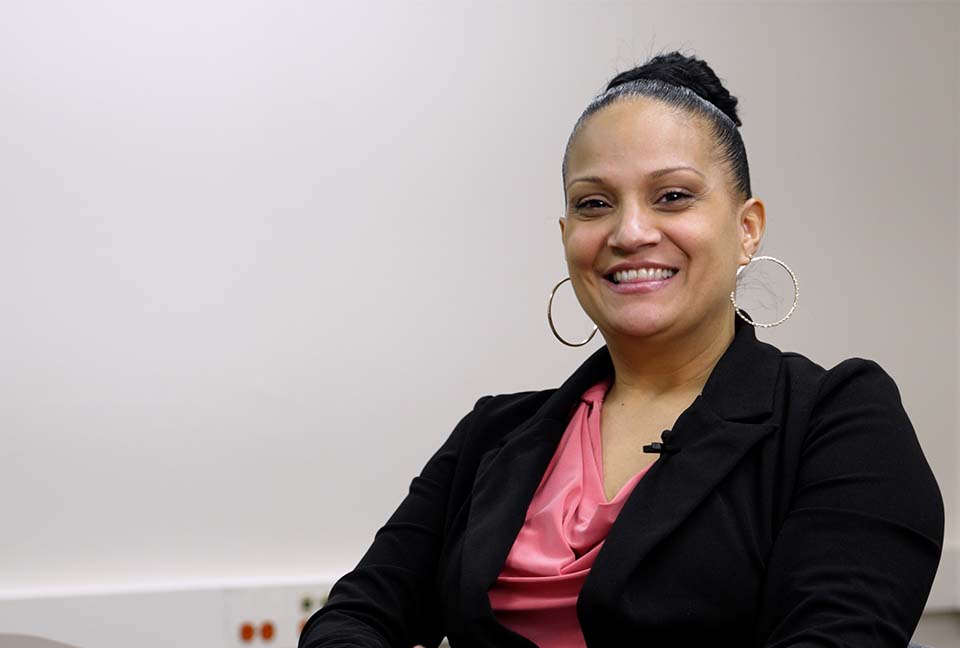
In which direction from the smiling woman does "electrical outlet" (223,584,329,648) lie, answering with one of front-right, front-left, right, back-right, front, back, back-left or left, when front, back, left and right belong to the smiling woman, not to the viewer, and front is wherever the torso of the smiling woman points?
right

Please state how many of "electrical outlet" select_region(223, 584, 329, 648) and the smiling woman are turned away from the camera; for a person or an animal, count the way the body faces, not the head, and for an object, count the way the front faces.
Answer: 0

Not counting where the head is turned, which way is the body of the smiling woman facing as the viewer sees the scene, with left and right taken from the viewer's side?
facing the viewer and to the left of the viewer

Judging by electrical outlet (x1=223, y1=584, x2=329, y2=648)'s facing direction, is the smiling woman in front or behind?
in front

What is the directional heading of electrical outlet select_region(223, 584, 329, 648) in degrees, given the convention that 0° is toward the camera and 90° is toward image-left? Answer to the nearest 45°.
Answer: approximately 0°
